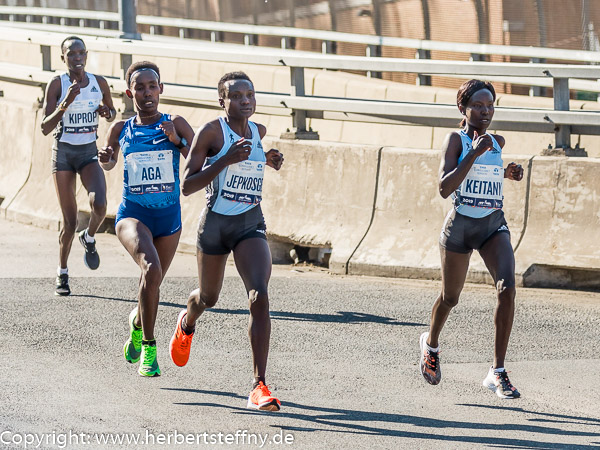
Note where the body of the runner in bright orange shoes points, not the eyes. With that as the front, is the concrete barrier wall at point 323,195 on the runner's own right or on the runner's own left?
on the runner's own left

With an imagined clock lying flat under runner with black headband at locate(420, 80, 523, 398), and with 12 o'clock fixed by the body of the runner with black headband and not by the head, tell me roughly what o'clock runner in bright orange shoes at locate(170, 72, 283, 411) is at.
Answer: The runner in bright orange shoes is roughly at 4 o'clock from the runner with black headband.

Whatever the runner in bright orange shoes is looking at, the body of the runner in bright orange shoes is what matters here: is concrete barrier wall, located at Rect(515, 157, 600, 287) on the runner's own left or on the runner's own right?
on the runner's own left

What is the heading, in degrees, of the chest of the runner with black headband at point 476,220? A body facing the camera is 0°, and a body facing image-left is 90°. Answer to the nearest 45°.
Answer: approximately 315°

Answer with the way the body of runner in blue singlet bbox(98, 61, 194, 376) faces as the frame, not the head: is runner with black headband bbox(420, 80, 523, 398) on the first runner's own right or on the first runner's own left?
on the first runner's own left

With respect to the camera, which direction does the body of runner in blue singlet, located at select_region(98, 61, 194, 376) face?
toward the camera

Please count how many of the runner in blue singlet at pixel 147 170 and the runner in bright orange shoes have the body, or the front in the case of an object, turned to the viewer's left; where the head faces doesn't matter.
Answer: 0

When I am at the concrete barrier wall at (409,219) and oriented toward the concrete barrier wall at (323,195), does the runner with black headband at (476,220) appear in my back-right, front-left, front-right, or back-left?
back-left

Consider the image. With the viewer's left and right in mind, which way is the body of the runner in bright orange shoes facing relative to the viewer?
facing the viewer and to the right of the viewer

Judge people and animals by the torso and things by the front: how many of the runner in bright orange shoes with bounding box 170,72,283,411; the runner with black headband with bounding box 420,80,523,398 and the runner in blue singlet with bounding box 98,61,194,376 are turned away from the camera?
0

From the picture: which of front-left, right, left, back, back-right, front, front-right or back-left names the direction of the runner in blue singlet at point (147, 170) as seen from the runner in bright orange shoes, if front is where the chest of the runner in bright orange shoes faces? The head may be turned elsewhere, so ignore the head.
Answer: back

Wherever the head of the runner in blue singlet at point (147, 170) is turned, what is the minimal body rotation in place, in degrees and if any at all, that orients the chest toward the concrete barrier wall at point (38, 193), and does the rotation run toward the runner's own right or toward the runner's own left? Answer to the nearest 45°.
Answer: approximately 180°
